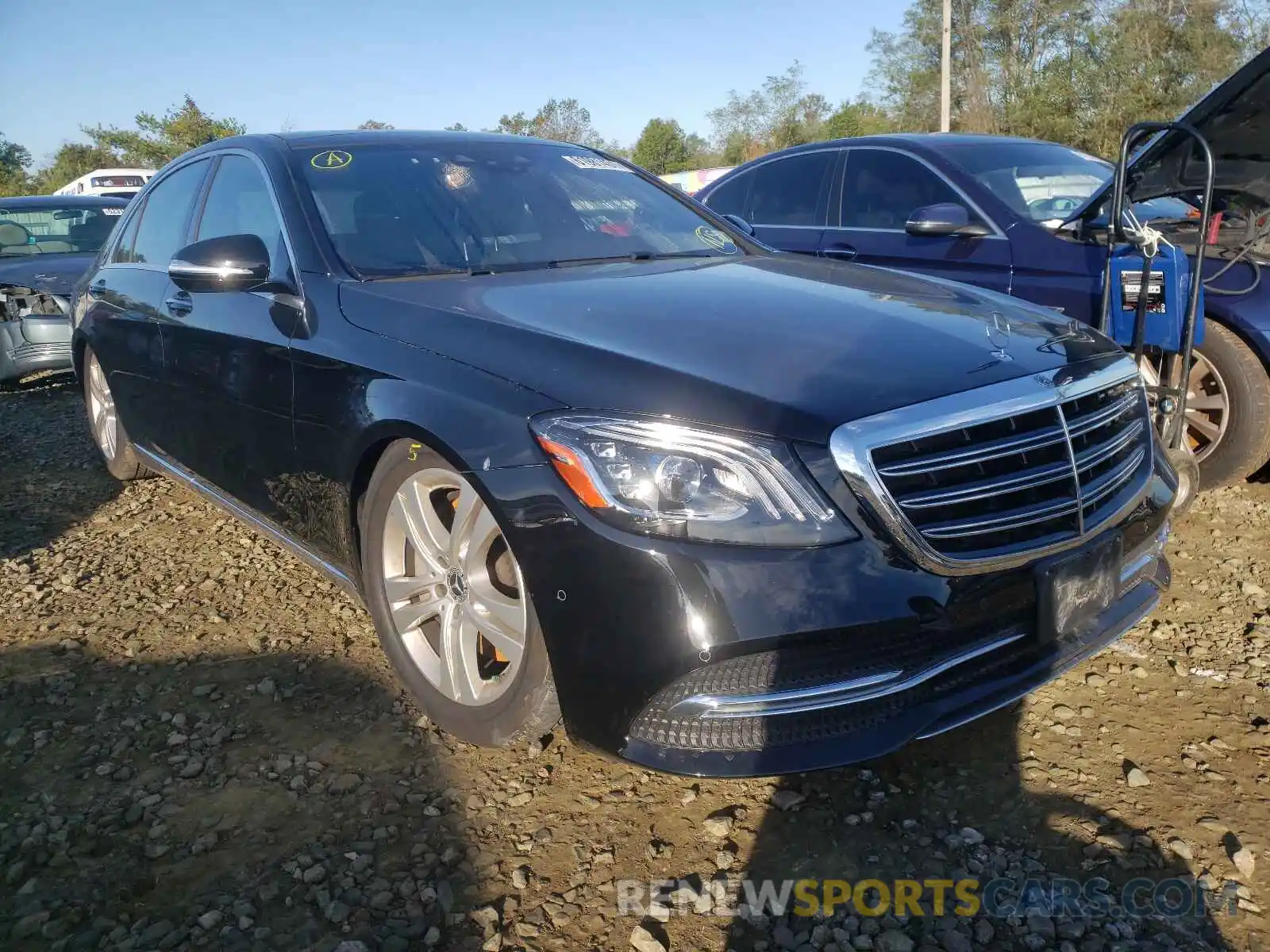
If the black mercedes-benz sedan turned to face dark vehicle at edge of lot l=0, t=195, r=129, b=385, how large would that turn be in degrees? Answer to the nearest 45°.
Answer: approximately 180°

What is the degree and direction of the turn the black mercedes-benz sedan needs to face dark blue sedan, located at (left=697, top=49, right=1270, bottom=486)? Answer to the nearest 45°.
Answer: approximately 90° to its left

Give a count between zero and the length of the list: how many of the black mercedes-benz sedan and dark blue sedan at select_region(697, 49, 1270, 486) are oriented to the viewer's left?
0

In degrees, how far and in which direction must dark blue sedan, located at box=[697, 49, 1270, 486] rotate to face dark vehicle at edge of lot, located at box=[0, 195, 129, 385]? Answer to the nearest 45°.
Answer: approximately 135° to its right

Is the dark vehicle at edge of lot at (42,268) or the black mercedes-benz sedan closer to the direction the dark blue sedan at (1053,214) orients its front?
the black mercedes-benz sedan

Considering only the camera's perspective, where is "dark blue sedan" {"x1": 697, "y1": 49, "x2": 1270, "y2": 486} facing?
facing the viewer and to the right of the viewer

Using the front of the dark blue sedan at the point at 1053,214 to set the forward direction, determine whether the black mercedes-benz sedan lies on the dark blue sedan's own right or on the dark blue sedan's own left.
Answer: on the dark blue sedan's own right
